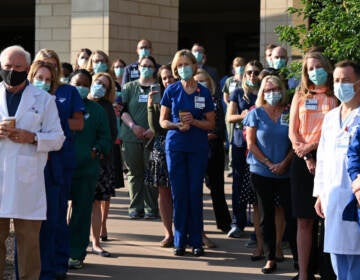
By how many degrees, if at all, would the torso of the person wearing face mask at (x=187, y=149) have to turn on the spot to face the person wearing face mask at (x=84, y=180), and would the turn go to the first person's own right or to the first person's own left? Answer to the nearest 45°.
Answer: approximately 45° to the first person's own right

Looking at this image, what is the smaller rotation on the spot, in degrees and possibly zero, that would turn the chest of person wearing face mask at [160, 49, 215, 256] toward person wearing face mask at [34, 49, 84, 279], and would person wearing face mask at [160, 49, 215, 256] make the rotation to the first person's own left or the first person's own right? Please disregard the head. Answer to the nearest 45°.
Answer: approximately 45° to the first person's own right

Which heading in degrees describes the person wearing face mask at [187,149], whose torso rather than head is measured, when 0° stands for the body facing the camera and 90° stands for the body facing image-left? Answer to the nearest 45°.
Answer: approximately 0°

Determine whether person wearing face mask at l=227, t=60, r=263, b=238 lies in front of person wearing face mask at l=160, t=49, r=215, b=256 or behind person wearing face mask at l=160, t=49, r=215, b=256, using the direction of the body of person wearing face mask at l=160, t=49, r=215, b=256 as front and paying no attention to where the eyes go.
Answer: behind

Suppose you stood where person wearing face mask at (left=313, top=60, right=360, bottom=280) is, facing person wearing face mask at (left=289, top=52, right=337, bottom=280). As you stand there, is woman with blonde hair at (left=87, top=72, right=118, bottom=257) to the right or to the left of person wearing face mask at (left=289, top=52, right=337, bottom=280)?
left
